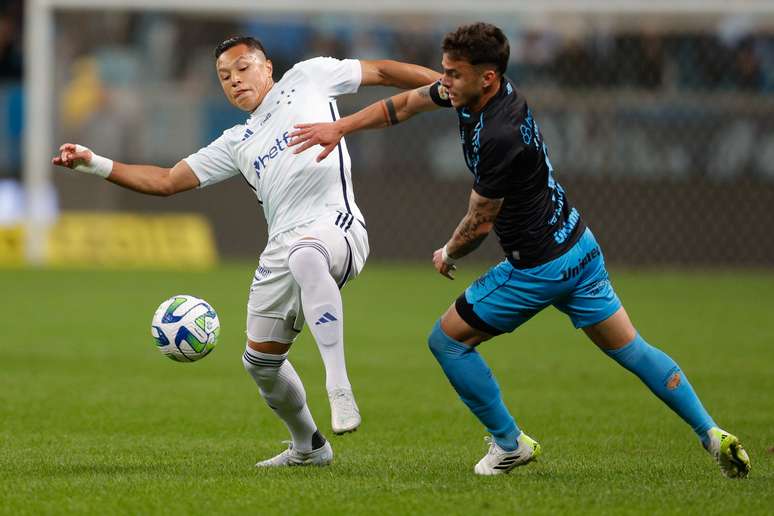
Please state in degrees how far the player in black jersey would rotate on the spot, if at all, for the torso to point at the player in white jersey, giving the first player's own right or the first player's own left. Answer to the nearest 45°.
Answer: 0° — they already face them

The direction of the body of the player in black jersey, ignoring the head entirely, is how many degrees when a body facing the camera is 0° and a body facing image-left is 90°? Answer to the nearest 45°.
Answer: approximately 90°

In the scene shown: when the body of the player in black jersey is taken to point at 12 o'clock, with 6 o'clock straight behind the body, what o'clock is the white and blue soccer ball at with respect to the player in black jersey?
The white and blue soccer ball is roughly at 12 o'clock from the player in black jersey.

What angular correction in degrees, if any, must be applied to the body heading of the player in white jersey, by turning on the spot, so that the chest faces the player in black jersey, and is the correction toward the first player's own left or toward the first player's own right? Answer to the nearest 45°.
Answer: approximately 90° to the first player's own left

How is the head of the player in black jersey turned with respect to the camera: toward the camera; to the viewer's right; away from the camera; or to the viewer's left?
to the viewer's left

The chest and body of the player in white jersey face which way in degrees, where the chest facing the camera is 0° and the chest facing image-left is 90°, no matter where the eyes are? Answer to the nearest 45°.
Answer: approximately 45°
